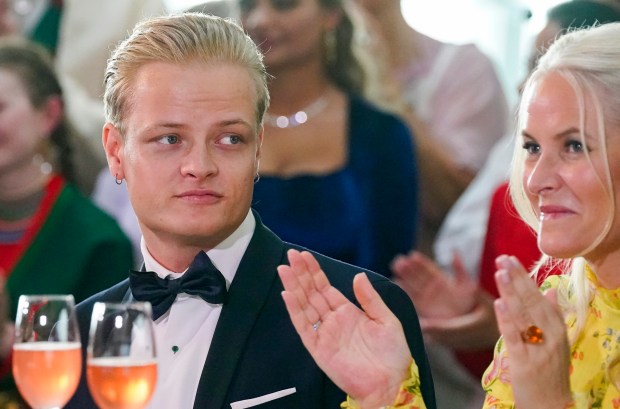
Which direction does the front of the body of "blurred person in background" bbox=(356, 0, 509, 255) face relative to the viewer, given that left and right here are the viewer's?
facing the viewer and to the left of the viewer

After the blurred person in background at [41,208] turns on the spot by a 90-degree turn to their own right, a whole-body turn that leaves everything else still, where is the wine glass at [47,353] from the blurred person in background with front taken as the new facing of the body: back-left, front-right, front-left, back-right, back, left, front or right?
back-left

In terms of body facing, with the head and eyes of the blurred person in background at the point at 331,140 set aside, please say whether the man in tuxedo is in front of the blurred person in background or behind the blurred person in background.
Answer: in front

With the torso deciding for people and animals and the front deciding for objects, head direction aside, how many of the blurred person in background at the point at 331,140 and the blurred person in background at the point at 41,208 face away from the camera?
0

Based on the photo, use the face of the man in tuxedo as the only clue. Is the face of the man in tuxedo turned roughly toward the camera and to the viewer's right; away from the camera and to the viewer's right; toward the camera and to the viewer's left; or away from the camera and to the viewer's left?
toward the camera and to the viewer's right

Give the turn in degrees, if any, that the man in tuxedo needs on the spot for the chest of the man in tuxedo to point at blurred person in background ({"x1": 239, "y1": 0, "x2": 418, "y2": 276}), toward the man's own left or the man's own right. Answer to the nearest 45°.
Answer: approximately 135° to the man's own right

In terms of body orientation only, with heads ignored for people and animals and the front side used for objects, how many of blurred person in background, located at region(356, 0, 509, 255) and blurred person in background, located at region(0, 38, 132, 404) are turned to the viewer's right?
0

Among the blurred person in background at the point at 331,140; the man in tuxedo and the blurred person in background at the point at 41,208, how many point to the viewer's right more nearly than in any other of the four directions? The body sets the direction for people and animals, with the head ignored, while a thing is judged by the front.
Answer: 0

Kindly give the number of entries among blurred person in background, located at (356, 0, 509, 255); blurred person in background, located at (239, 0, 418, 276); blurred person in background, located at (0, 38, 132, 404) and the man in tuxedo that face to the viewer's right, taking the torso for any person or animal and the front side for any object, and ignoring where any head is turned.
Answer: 0

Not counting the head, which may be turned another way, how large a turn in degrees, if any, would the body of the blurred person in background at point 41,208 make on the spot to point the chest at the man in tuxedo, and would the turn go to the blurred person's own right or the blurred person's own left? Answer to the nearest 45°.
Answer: approximately 45° to the blurred person's own left
